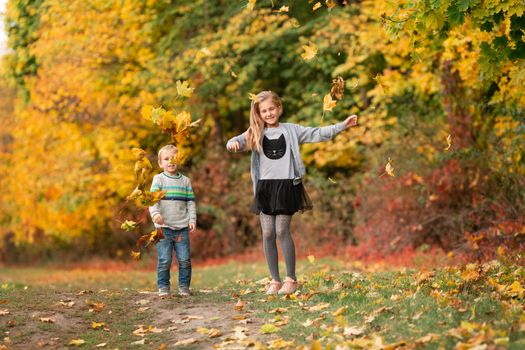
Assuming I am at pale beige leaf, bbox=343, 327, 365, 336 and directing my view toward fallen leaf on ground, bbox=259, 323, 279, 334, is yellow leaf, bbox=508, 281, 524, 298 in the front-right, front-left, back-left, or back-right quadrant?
back-right

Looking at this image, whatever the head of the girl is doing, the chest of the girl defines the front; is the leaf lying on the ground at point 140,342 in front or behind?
in front

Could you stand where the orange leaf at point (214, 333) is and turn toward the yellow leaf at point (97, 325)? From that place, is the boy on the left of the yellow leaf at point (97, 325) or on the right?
right

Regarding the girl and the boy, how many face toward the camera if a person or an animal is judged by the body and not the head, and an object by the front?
2

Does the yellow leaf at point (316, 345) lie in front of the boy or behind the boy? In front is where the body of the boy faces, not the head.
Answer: in front

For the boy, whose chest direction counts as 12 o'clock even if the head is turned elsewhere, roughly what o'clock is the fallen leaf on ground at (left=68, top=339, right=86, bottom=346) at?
The fallen leaf on ground is roughly at 1 o'clock from the boy.

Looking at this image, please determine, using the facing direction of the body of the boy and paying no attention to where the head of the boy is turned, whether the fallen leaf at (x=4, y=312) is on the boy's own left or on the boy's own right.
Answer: on the boy's own right

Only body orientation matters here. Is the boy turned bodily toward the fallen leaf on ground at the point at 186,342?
yes

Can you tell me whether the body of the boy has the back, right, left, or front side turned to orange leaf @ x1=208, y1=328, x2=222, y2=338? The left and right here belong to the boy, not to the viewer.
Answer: front

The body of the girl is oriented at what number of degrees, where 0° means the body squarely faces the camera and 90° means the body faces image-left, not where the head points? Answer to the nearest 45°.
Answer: approximately 0°

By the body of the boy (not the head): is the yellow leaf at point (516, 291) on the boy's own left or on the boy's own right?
on the boy's own left
